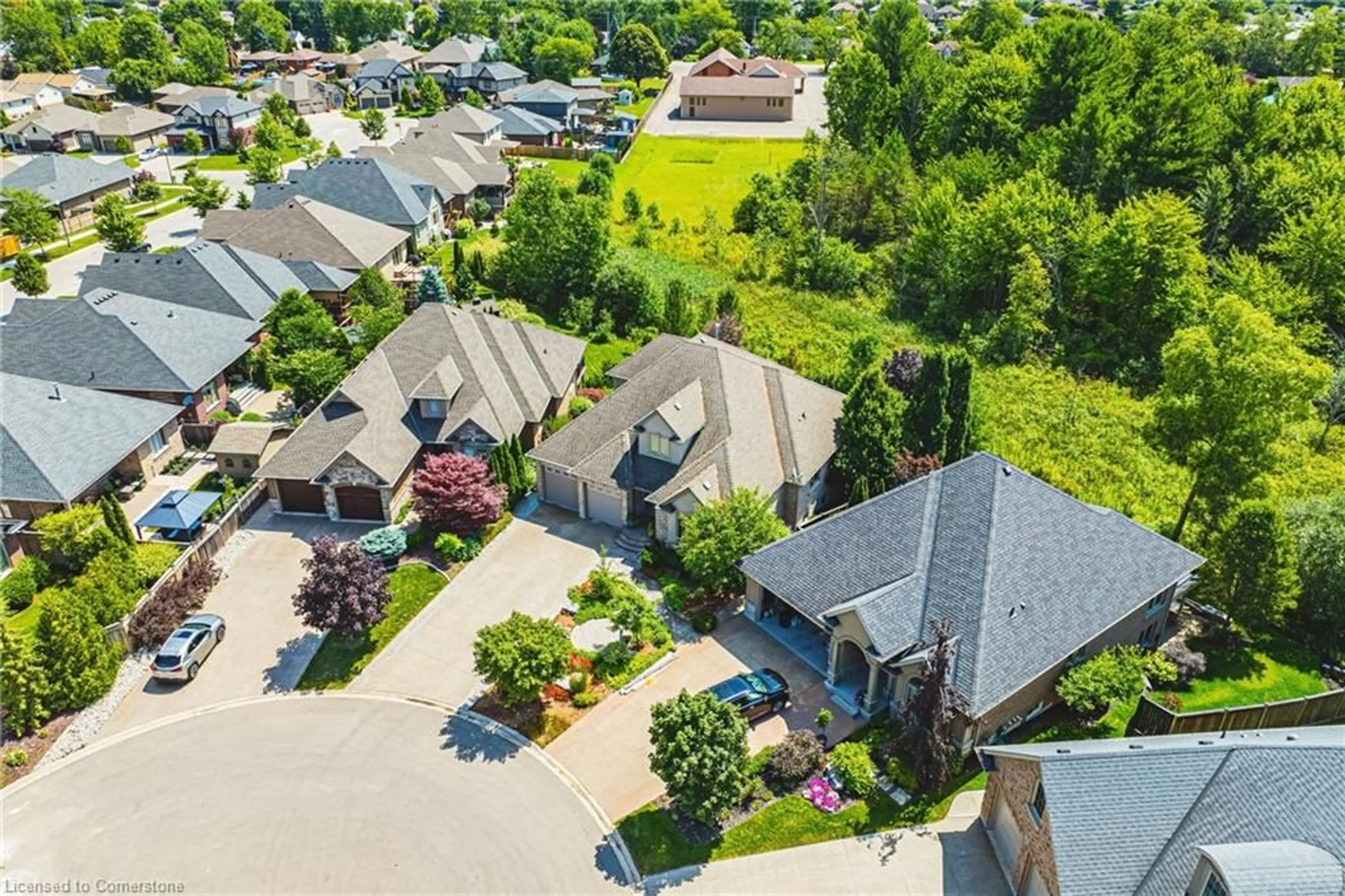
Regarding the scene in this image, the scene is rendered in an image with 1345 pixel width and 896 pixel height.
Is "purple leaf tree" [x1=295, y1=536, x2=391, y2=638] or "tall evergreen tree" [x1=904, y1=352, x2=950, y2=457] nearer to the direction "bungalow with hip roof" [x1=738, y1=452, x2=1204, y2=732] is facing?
the purple leaf tree

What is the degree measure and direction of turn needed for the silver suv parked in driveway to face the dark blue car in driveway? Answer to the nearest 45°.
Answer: approximately 90° to its right

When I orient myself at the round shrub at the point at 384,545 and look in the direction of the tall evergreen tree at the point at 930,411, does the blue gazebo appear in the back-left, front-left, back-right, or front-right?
back-left

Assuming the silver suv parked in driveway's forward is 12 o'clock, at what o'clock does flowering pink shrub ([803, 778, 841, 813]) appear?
The flowering pink shrub is roughly at 3 o'clock from the silver suv parked in driveway.

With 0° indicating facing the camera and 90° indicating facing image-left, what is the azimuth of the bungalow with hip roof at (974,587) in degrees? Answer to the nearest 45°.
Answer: approximately 45°

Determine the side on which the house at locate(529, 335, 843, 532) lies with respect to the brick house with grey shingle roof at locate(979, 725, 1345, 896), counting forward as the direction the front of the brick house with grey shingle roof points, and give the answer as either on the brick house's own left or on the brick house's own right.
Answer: on the brick house's own right

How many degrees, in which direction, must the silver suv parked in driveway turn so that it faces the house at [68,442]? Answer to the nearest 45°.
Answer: approximately 45° to its left

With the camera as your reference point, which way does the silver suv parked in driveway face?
facing away from the viewer and to the right of the viewer

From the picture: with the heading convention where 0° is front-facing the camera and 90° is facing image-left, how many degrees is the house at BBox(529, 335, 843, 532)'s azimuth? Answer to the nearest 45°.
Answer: approximately 45°
